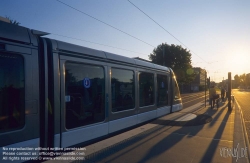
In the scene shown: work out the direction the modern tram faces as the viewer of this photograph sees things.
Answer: facing away from the viewer and to the right of the viewer
